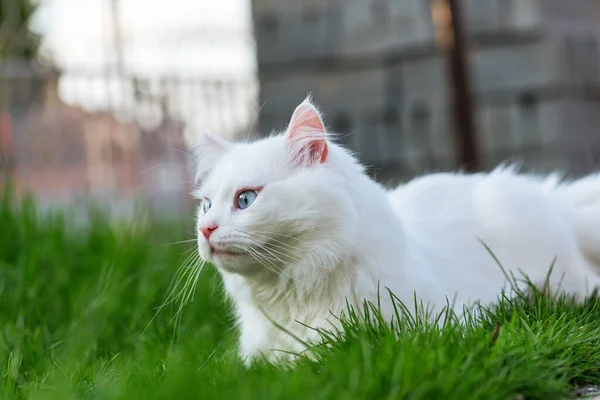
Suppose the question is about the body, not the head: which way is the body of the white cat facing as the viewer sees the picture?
to the viewer's left
